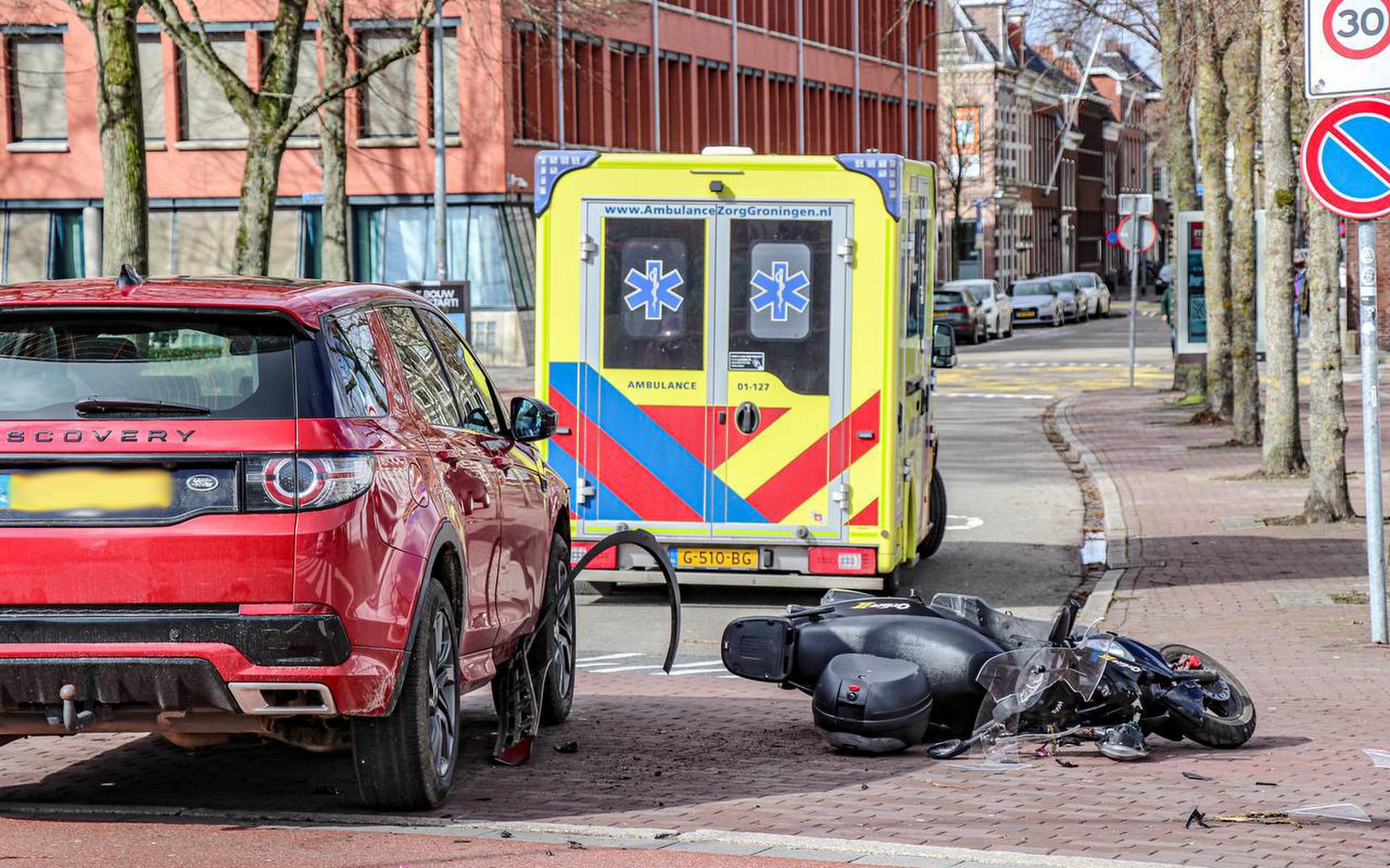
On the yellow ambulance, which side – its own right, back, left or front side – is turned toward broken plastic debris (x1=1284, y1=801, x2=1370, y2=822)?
back

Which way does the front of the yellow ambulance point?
away from the camera

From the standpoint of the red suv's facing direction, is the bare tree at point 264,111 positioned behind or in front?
in front

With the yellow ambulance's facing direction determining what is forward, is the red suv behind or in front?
behind

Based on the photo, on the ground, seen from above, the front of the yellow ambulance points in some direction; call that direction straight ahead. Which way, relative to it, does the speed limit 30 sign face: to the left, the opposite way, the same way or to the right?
the opposite way

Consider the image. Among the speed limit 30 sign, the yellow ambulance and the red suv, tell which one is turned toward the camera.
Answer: the speed limit 30 sign

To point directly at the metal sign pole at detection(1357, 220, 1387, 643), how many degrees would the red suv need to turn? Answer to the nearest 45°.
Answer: approximately 45° to its right

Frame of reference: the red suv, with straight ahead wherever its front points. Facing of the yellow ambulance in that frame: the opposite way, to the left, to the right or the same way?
the same way

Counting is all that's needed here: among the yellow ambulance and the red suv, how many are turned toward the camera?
0

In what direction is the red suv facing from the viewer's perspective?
away from the camera

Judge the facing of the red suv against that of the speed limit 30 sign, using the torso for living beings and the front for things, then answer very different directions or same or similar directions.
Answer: very different directions

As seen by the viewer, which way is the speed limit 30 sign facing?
toward the camera

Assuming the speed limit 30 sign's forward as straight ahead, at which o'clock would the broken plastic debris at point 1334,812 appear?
The broken plastic debris is roughly at 12 o'clock from the speed limit 30 sign.

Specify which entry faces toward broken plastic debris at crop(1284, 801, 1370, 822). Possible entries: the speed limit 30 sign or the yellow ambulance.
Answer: the speed limit 30 sign
